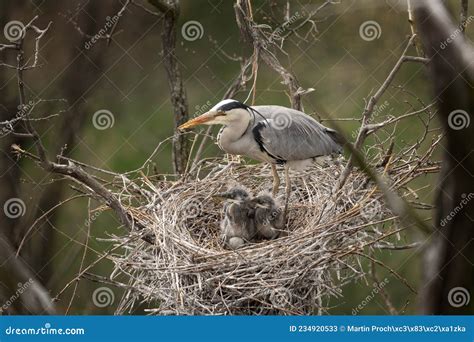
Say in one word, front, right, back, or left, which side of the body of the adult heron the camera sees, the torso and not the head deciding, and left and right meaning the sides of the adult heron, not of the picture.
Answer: left

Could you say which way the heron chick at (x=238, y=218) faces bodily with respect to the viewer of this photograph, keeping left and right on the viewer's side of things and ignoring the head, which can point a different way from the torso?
facing the viewer and to the left of the viewer
